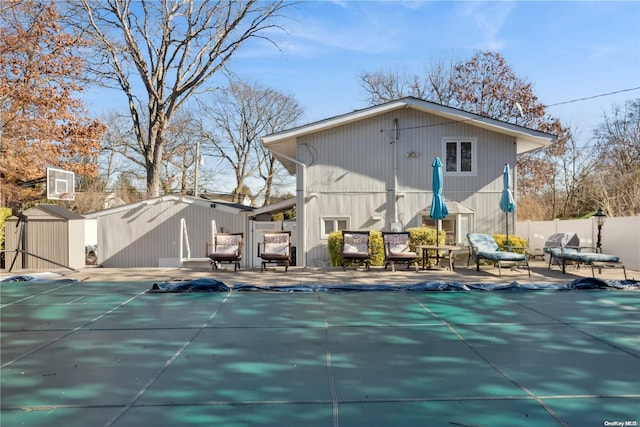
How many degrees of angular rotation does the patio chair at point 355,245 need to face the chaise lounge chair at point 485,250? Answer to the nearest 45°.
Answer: approximately 90° to its left

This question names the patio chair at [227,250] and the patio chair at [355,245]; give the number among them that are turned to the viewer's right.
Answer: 0

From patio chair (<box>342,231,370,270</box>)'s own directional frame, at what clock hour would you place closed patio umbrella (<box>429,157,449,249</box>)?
The closed patio umbrella is roughly at 9 o'clock from the patio chair.

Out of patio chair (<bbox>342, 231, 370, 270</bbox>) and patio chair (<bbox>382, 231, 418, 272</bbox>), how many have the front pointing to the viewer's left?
0

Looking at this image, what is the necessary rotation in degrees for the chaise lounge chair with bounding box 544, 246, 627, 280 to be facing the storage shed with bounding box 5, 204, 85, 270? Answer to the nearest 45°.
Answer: approximately 135° to its right

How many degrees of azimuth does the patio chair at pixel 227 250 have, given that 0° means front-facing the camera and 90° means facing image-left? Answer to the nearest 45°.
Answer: approximately 45°

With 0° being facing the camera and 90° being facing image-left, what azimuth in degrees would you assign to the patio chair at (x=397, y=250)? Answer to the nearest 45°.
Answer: approximately 315°

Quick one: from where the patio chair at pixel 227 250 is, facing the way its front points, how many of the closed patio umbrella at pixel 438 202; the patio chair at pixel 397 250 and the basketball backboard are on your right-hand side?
1

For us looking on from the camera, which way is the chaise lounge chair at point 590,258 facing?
facing the viewer and to the right of the viewer

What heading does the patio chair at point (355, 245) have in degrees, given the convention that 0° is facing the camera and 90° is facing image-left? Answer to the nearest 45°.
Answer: approximately 0°
